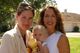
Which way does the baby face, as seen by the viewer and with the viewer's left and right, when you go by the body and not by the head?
facing the viewer and to the left of the viewer

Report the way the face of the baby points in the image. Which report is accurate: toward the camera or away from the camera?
toward the camera
